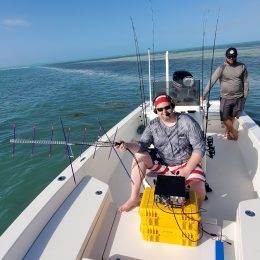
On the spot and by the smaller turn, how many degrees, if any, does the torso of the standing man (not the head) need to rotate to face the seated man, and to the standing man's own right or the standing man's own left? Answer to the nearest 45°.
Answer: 0° — they already face them

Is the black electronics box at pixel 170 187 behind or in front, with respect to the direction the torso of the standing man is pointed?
in front

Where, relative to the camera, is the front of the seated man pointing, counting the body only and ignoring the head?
toward the camera

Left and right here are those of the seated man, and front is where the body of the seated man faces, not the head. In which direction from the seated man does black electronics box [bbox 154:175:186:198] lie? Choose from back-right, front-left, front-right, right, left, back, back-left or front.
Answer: front

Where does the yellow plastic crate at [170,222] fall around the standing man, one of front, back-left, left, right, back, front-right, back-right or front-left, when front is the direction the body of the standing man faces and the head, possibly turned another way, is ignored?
front

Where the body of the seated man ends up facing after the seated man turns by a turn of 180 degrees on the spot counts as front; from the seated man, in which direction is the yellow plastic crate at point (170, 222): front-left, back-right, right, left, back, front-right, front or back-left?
back

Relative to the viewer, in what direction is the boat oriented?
toward the camera
